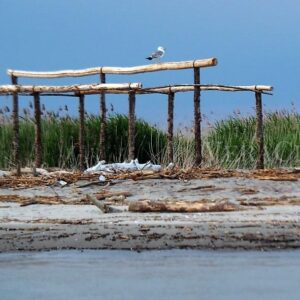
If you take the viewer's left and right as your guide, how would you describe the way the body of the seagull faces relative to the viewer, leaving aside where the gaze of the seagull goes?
facing to the right of the viewer

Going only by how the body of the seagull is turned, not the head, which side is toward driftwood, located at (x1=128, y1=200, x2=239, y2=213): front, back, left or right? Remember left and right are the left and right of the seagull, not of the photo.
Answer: right
